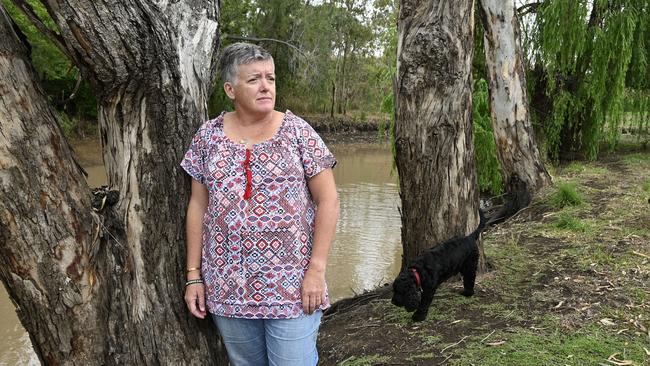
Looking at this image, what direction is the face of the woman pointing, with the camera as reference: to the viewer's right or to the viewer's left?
to the viewer's right

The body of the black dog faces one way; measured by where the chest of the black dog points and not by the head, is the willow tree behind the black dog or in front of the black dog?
behind

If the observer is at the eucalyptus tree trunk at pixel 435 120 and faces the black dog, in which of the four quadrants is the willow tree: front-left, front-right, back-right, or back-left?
back-left

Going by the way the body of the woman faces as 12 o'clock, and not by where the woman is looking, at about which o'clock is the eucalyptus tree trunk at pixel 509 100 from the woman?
The eucalyptus tree trunk is roughly at 7 o'clock from the woman.

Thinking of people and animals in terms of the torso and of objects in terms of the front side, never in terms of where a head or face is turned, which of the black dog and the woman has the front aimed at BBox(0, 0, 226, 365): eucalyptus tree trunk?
the black dog

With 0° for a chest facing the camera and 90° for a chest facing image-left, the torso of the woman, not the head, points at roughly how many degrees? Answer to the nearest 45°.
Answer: approximately 0°

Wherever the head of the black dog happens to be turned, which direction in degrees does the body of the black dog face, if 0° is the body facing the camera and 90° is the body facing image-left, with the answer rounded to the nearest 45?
approximately 45°

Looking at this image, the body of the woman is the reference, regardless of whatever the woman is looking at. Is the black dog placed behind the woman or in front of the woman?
behind

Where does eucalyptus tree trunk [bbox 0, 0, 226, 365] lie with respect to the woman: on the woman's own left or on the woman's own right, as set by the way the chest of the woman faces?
on the woman's own right

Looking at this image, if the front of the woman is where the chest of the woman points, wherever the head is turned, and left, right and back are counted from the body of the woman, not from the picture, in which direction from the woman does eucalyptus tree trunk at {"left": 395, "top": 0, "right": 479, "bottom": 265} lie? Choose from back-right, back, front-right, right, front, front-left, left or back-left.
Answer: back-left

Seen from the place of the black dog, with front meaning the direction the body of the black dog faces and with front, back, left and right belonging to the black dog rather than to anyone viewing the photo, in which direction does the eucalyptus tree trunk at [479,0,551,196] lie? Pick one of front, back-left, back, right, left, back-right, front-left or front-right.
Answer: back-right
